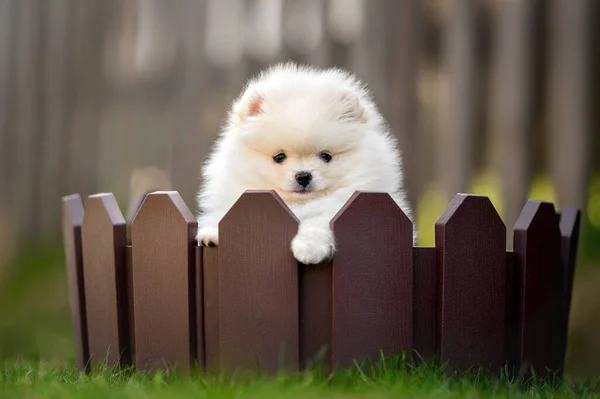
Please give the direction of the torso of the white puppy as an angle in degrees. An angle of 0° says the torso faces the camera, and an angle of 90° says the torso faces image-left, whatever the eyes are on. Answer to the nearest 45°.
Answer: approximately 0°
